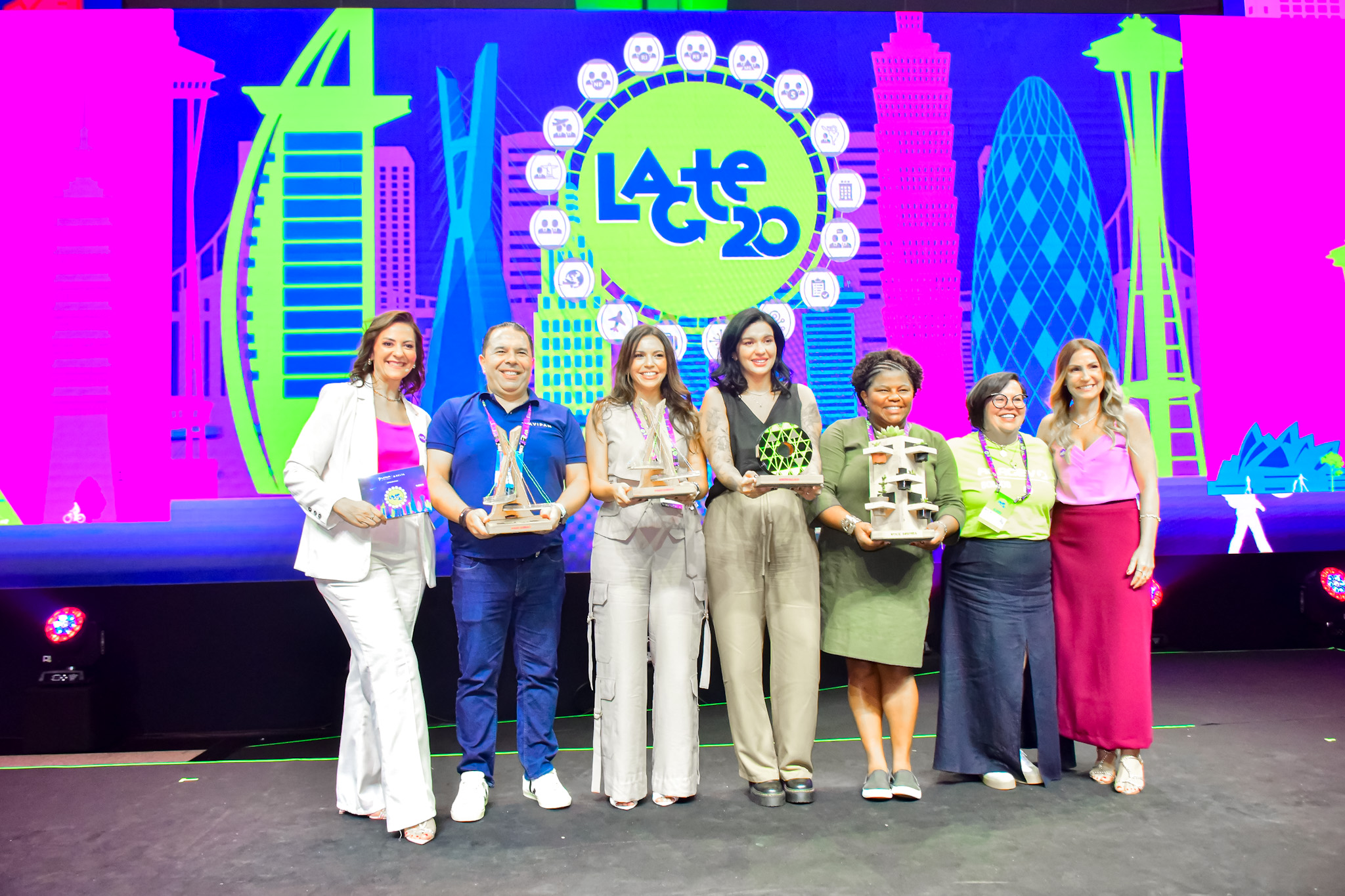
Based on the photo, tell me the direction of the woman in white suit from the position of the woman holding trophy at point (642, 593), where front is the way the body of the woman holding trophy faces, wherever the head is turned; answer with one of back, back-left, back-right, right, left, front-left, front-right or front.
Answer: right

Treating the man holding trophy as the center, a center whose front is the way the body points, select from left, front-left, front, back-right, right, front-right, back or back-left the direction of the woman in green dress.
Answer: left

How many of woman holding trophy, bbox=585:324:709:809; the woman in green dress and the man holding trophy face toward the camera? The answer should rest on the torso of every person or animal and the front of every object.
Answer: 3

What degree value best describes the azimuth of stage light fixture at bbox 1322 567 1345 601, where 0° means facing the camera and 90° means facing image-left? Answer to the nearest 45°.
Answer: approximately 45°

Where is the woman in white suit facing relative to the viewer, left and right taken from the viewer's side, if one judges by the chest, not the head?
facing the viewer and to the right of the viewer

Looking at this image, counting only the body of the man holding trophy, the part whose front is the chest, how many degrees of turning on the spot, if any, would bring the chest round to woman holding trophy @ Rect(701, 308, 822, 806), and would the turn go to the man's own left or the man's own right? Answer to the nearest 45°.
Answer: approximately 90° to the man's own left

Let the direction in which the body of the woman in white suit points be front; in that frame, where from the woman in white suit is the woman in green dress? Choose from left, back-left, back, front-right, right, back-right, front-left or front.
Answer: front-left

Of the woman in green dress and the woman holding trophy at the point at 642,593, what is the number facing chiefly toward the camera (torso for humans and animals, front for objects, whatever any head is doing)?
2

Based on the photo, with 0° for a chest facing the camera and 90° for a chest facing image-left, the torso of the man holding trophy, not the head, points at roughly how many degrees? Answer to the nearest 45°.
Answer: approximately 0°

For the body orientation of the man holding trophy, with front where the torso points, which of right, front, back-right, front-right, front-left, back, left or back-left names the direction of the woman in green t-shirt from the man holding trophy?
left
